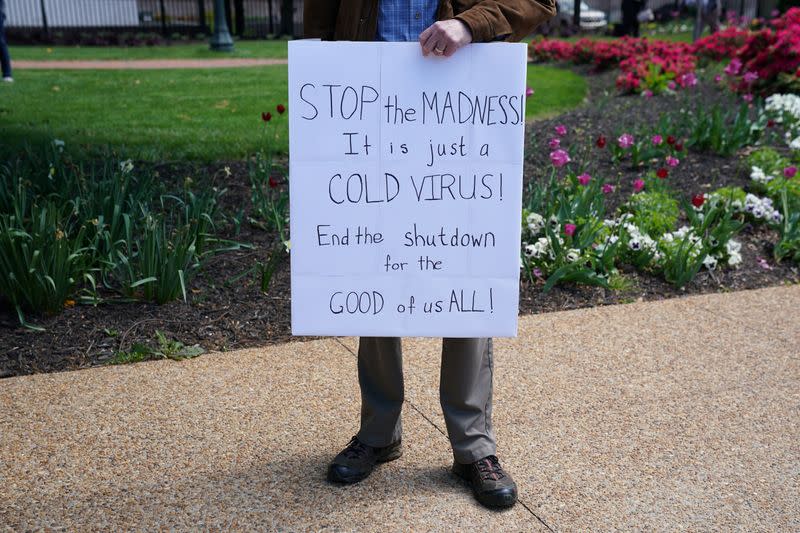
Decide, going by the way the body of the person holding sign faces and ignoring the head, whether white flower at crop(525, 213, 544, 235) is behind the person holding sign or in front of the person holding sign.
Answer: behind

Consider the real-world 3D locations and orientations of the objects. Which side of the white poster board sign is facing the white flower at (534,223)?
back

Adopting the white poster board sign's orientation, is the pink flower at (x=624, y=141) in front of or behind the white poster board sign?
behind

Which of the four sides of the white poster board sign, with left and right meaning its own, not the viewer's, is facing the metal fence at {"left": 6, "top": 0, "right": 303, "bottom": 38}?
back

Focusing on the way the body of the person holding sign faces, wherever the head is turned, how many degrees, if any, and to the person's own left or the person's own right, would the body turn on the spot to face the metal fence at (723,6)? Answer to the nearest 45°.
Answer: approximately 180°

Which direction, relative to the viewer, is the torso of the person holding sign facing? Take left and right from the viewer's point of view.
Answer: facing the viewer

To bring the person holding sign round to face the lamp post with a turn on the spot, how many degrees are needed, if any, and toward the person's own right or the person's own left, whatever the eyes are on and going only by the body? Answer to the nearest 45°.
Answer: approximately 180°

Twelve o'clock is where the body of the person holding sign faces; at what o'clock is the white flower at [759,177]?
The white flower is roughly at 7 o'clock from the person holding sign.

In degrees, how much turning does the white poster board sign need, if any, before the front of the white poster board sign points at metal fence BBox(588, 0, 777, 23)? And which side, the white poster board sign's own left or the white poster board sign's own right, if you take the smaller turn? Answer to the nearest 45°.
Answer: approximately 180°

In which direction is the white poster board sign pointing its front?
toward the camera

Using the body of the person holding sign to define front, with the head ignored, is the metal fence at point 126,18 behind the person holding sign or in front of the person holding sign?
behind
